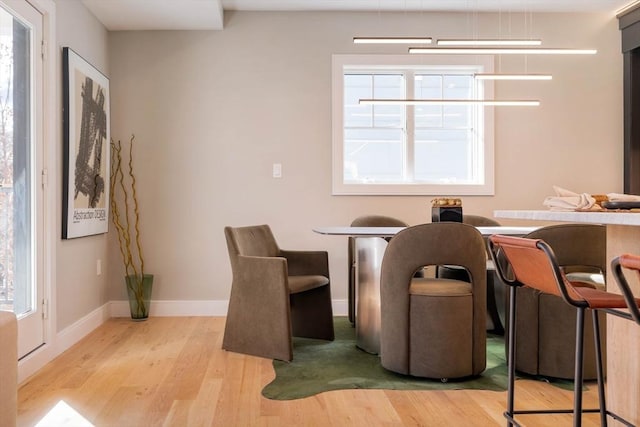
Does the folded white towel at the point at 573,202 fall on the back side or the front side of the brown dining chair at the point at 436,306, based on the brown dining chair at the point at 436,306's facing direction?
on the back side

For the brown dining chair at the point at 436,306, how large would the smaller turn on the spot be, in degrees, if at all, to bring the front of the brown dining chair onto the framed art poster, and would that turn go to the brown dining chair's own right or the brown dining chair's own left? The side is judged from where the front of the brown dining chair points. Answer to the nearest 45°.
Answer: approximately 90° to the brown dining chair's own left

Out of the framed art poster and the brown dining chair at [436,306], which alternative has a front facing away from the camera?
the brown dining chair

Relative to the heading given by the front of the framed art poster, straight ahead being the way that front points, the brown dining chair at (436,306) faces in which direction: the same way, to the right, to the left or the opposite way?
to the left

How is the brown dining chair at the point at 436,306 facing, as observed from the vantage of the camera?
facing away from the viewer

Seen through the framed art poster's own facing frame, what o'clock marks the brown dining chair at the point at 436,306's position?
The brown dining chair is roughly at 12 o'clock from the framed art poster.

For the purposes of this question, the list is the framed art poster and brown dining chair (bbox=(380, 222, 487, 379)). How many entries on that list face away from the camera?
1

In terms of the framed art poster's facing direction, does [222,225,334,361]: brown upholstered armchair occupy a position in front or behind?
in front

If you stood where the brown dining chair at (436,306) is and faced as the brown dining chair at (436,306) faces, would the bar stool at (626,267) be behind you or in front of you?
behind

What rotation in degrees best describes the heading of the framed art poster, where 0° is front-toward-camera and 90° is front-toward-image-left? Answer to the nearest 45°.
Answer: approximately 315°
